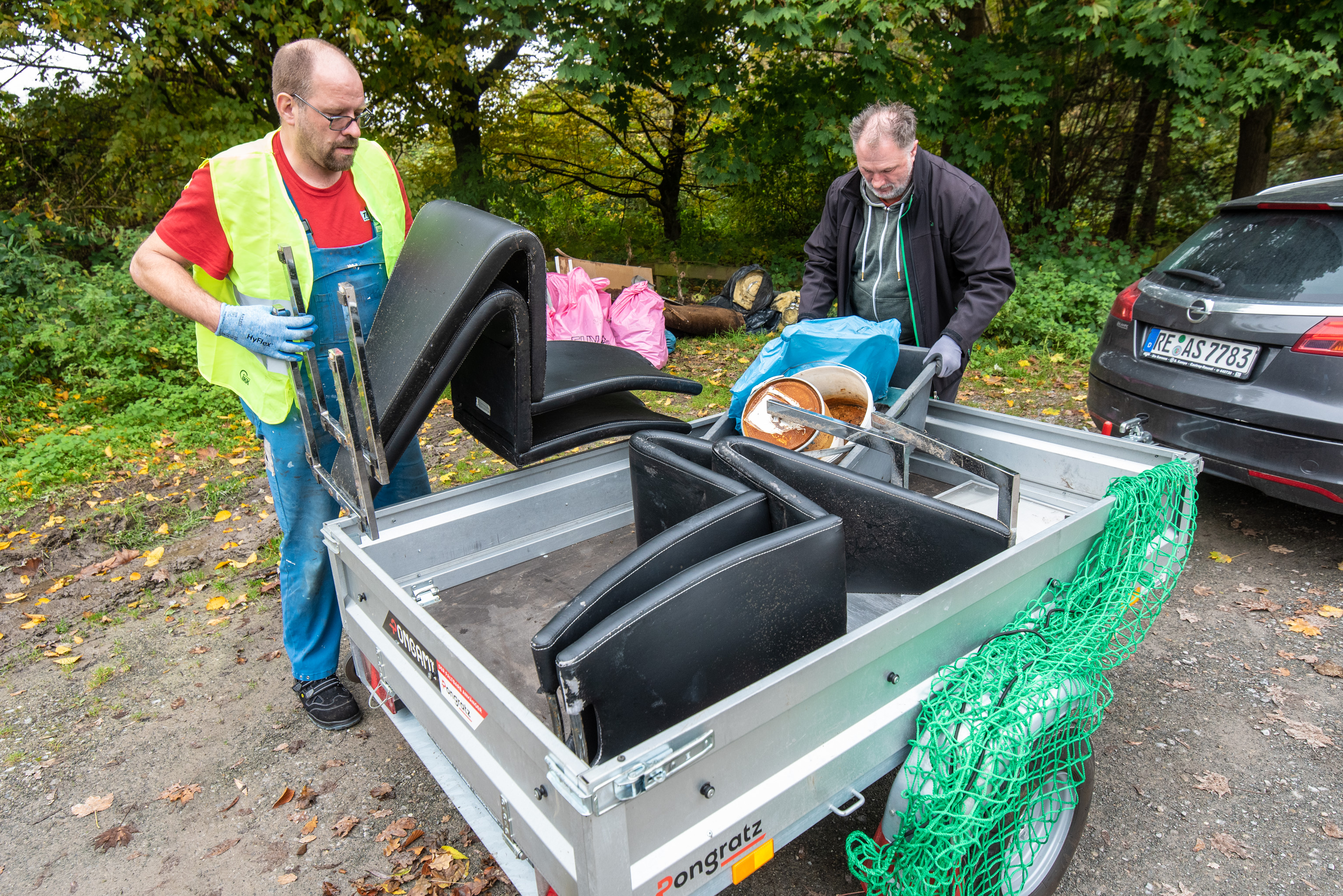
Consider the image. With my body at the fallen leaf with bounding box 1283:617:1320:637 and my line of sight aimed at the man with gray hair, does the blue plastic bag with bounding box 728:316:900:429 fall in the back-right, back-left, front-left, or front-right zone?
front-left

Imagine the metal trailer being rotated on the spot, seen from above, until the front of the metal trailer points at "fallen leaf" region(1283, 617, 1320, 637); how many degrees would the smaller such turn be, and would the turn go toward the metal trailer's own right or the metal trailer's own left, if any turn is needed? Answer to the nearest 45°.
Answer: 0° — it already faces it

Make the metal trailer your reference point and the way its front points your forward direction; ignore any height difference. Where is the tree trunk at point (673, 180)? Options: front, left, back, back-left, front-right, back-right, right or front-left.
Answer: front-left

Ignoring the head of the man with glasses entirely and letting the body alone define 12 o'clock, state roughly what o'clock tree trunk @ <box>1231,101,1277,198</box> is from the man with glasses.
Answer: The tree trunk is roughly at 10 o'clock from the man with glasses.

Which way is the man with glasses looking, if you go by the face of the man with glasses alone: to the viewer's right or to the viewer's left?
to the viewer's right

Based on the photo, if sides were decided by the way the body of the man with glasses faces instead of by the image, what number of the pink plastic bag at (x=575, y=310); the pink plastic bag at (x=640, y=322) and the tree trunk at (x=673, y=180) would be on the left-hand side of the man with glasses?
3

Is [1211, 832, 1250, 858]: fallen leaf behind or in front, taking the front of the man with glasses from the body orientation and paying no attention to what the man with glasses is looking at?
in front

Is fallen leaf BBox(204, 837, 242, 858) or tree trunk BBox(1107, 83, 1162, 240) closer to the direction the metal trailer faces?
the tree trunk

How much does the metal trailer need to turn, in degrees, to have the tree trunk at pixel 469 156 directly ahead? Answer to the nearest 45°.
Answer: approximately 45° to its left

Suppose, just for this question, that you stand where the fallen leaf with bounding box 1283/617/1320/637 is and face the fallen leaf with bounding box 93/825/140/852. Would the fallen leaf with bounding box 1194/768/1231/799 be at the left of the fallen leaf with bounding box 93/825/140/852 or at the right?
left

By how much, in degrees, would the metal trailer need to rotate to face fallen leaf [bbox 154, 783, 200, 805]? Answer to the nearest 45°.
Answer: approximately 135° to its left

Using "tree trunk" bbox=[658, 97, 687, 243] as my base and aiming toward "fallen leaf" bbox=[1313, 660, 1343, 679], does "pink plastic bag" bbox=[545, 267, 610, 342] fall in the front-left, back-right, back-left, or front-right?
front-right

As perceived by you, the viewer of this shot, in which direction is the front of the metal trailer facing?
facing away from the viewer and to the right of the viewer

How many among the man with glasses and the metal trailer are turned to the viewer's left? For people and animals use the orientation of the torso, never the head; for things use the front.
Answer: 0

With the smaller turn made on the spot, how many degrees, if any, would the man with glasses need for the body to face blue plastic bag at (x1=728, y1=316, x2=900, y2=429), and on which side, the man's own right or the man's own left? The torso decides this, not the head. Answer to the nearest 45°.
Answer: approximately 45° to the man's own left

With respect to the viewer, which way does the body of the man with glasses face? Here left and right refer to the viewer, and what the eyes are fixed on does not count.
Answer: facing the viewer and to the right of the viewer

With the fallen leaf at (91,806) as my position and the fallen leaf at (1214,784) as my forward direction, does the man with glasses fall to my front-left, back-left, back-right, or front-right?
front-left

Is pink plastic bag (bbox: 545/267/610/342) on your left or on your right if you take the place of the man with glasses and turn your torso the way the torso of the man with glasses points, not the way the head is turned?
on your left

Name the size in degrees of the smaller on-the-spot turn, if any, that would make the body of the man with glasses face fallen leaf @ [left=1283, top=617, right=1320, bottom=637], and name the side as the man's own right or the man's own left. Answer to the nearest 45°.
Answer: approximately 45° to the man's own left
